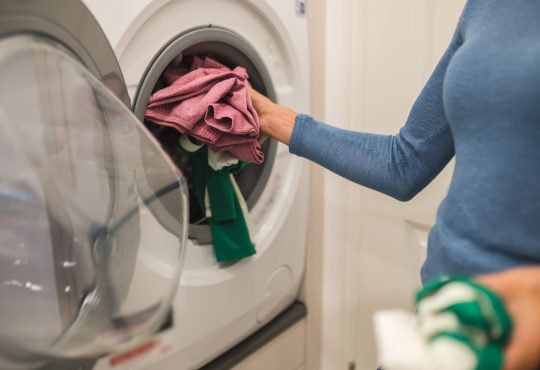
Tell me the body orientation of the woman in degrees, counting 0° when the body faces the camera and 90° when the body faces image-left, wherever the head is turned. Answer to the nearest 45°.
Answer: approximately 45°

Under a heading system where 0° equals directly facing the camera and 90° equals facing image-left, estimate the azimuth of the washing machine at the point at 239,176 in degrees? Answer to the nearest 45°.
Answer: approximately 315°

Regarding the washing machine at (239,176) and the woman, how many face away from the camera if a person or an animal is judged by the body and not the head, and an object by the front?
0
